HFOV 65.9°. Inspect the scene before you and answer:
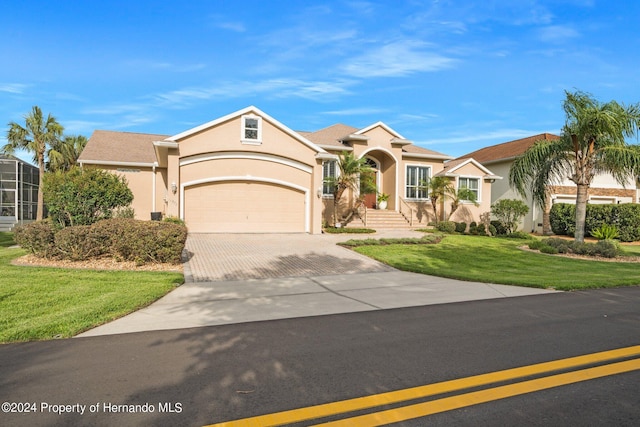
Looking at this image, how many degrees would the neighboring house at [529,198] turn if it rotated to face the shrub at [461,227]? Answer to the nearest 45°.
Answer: approximately 45° to its right

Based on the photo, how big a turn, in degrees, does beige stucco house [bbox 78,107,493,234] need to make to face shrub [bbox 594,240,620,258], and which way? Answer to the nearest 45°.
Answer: approximately 45° to its left

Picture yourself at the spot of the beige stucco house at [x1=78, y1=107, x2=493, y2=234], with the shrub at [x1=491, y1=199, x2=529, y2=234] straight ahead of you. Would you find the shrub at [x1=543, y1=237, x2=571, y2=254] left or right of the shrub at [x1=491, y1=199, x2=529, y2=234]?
right

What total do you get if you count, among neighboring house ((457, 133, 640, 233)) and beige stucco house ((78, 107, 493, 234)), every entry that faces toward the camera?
2

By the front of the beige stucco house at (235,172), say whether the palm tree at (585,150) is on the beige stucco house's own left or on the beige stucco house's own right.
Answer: on the beige stucco house's own left

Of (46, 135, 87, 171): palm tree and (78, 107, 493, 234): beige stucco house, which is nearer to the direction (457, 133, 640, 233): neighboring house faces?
the beige stucco house

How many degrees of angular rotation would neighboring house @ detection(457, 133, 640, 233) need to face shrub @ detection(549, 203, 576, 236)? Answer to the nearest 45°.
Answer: approximately 45° to its left

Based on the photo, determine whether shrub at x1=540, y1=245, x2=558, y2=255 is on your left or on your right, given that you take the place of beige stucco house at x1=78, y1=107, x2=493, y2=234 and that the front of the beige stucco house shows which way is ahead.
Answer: on your left

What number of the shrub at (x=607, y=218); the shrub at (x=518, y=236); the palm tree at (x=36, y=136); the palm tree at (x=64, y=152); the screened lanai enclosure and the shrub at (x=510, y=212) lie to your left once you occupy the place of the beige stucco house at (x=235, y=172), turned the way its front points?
3

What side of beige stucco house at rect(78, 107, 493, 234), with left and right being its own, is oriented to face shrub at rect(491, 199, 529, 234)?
left

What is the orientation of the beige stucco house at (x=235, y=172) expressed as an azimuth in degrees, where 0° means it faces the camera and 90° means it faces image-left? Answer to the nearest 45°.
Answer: approximately 0°
